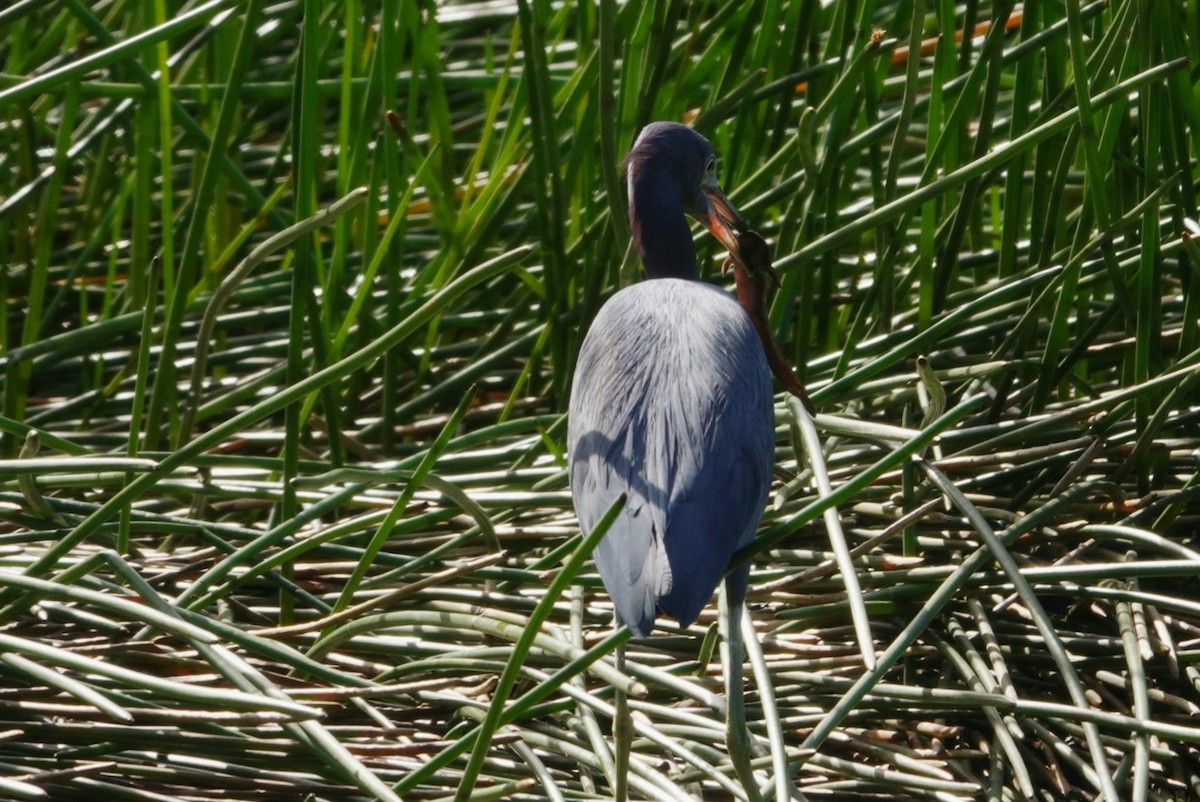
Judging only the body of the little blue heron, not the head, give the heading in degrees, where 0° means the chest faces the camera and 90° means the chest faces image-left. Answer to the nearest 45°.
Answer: approximately 180°
